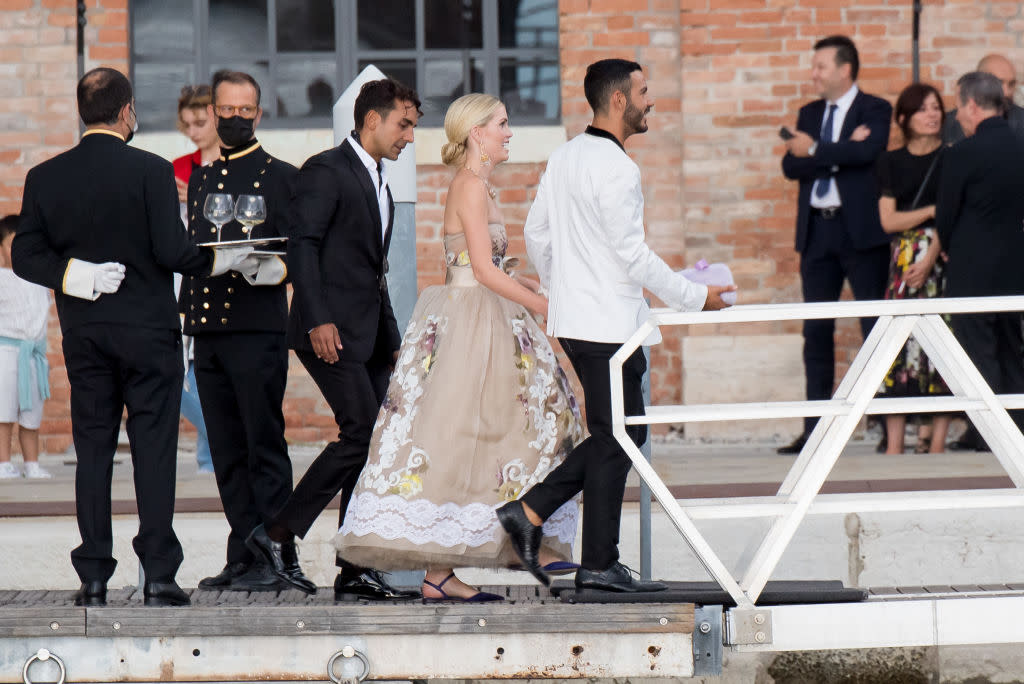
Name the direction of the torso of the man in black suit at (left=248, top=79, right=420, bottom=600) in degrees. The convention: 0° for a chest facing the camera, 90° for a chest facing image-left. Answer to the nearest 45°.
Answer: approximately 270°

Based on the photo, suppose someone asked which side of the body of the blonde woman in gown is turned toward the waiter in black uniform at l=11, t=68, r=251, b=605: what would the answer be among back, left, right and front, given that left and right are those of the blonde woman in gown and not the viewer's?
back

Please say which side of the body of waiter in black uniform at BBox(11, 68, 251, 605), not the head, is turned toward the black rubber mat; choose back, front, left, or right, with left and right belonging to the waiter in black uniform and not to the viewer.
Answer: right

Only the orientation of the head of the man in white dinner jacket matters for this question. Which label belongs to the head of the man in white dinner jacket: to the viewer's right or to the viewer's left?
to the viewer's right

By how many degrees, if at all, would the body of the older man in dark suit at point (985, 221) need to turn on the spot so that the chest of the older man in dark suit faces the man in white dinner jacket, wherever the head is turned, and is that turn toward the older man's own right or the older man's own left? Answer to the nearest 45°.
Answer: approximately 135° to the older man's own left

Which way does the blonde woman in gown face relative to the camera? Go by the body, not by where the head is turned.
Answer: to the viewer's right

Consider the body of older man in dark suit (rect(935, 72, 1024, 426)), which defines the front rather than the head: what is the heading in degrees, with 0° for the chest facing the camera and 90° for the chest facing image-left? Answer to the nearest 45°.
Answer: approximately 135°

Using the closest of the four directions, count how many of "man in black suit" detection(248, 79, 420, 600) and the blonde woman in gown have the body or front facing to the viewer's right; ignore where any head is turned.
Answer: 2

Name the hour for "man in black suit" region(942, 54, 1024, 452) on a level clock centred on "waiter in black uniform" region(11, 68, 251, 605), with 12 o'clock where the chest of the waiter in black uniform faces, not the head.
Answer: The man in black suit is roughly at 2 o'clock from the waiter in black uniform.

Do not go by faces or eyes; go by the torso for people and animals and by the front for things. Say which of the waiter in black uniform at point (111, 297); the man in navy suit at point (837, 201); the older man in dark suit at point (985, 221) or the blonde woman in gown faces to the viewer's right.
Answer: the blonde woman in gown

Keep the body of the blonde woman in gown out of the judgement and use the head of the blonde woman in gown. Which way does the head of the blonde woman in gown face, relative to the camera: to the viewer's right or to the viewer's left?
to the viewer's right

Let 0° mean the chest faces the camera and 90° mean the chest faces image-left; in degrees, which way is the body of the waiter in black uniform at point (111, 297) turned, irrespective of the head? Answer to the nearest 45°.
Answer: approximately 180°
